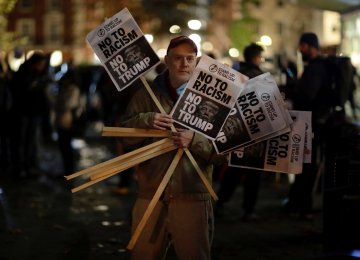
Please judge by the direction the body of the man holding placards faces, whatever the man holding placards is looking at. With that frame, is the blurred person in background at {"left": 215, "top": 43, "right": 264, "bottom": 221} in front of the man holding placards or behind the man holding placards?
behind

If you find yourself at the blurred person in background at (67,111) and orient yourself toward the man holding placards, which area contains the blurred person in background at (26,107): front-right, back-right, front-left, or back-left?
back-right

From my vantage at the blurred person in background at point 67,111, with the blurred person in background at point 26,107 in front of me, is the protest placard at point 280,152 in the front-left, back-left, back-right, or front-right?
back-left

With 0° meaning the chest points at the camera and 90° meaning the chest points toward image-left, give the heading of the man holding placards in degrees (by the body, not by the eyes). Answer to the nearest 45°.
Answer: approximately 0°

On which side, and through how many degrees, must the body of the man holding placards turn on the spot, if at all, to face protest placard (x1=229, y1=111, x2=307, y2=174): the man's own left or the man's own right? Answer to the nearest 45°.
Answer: approximately 90° to the man's own left

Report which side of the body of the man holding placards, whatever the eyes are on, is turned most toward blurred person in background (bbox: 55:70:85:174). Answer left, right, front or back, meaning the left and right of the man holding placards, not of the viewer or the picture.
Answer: back
